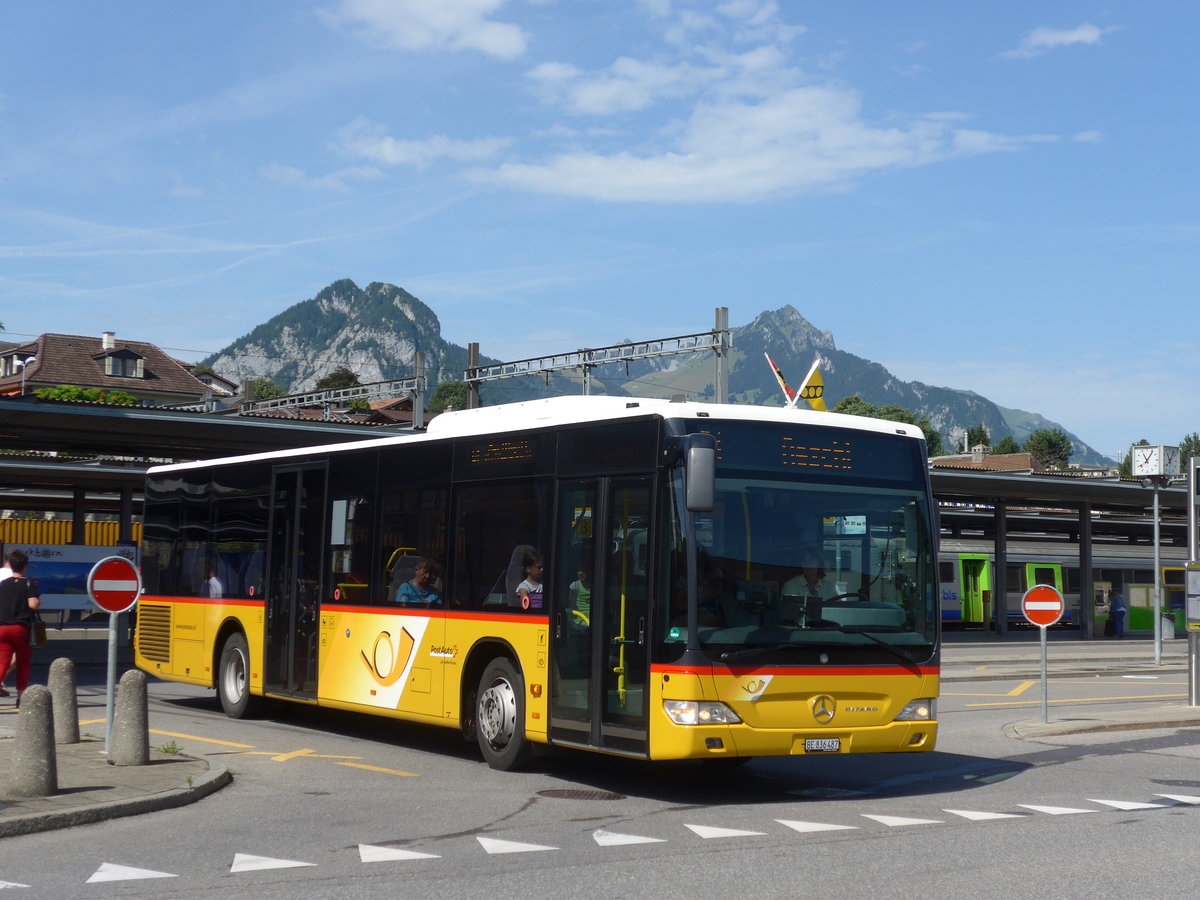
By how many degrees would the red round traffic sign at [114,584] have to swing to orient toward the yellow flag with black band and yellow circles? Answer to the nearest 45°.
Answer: approximately 135° to its left

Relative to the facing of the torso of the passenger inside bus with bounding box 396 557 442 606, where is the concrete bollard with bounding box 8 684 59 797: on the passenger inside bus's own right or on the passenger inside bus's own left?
on the passenger inside bus's own right
